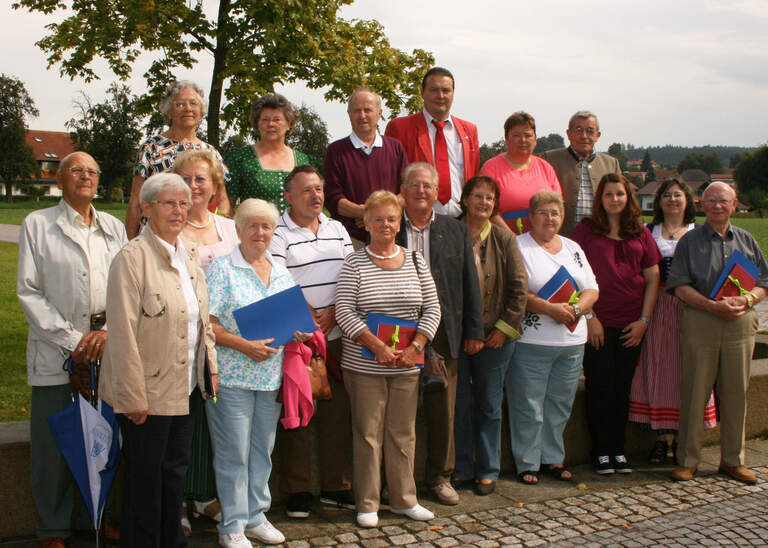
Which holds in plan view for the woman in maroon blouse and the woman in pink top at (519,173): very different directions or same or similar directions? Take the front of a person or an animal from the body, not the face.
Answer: same or similar directions

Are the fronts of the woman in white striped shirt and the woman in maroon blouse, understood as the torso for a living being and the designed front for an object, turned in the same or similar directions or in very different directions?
same or similar directions

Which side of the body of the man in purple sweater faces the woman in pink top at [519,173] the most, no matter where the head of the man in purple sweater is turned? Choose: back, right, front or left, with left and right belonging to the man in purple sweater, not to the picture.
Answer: left

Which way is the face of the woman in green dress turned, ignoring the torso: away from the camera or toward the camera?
toward the camera

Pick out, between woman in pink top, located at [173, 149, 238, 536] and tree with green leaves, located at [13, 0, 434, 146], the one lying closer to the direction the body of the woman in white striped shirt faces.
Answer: the woman in pink top

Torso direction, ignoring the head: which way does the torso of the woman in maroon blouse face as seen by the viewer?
toward the camera

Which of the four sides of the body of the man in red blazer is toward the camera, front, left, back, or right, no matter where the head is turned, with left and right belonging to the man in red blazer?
front

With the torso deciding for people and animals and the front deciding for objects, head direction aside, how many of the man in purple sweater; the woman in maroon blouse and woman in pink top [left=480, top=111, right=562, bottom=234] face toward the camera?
3

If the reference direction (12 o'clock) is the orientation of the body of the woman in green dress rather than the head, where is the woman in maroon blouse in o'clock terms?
The woman in maroon blouse is roughly at 9 o'clock from the woman in green dress.

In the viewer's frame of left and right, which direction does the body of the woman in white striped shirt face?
facing the viewer

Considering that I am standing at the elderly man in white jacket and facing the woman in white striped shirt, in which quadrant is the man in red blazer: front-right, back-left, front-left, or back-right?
front-left

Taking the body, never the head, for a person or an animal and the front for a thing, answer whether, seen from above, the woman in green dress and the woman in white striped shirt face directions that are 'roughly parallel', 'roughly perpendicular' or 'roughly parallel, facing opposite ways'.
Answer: roughly parallel

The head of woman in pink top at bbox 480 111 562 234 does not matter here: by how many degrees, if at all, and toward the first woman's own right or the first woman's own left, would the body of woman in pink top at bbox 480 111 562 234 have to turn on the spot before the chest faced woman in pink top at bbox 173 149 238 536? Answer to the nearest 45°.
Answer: approximately 45° to the first woman's own right
